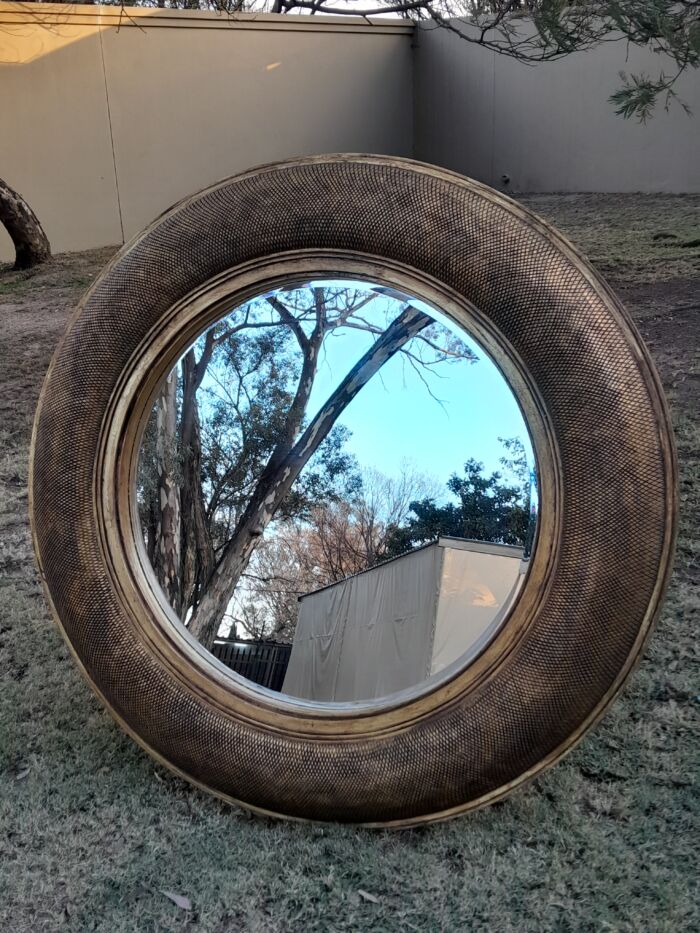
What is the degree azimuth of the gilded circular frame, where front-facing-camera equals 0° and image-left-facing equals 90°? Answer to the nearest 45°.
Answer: approximately 0°
